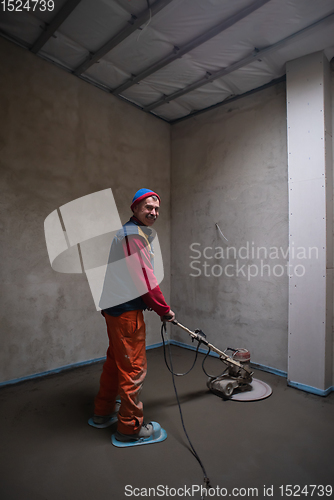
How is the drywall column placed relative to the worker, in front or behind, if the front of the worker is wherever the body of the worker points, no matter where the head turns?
in front

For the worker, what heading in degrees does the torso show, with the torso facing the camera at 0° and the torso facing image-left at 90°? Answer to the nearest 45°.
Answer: approximately 270°

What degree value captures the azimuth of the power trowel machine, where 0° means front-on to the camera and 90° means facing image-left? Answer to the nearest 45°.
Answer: approximately 270°
